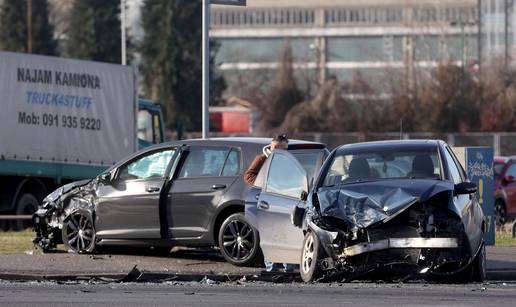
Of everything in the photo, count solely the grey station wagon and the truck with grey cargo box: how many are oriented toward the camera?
0

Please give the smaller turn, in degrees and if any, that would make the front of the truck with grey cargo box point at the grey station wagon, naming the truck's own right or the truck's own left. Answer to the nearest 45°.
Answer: approximately 135° to the truck's own right

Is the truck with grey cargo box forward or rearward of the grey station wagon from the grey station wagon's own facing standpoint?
forward

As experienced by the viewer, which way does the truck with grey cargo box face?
facing away from the viewer and to the right of the viewer

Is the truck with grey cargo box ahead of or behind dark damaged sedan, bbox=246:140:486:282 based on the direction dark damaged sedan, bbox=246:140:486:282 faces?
behind

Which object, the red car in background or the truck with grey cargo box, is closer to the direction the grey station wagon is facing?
the truck with grey cargo box

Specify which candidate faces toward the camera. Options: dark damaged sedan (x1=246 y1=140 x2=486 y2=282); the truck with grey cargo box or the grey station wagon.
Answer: the dark damaged sedan

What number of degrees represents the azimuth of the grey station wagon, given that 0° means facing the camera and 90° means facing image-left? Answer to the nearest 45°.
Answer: approximately 135°

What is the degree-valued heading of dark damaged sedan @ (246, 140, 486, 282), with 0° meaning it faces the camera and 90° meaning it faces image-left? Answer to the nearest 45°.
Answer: approximately 0°

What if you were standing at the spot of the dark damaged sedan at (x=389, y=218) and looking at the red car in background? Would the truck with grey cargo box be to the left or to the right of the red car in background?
left

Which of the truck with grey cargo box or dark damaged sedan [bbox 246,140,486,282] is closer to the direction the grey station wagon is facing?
the truck with grey cargo box

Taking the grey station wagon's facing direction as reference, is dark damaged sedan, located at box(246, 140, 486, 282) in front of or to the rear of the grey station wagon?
to the rear
